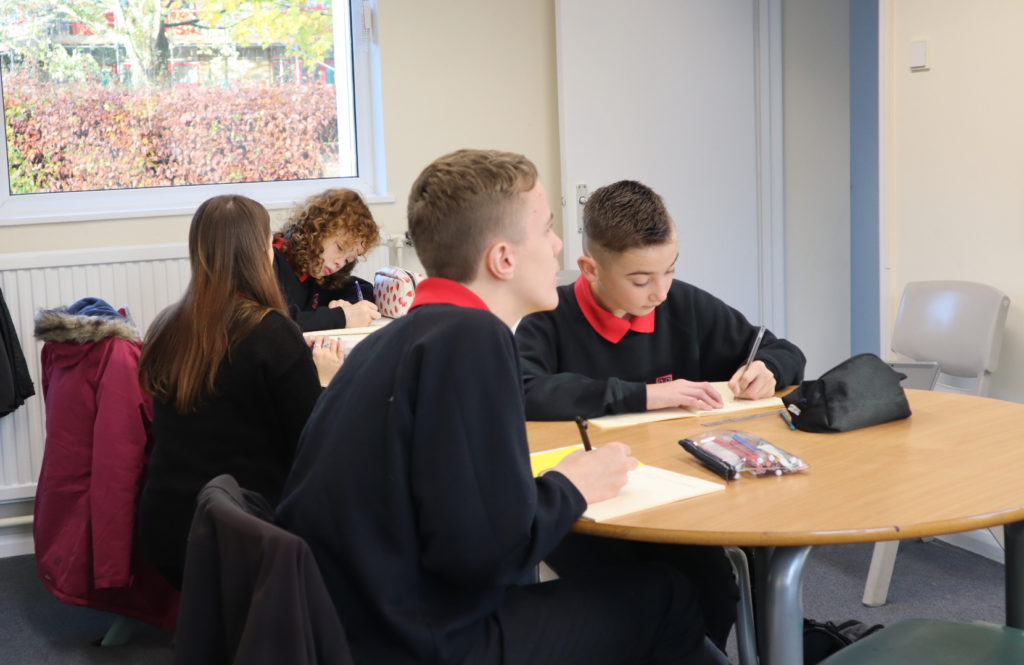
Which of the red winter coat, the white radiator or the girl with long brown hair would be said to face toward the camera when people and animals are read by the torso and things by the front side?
the white radiator

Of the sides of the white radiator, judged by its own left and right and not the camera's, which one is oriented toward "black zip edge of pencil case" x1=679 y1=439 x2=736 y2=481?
front

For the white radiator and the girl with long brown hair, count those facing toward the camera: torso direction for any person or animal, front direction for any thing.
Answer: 1

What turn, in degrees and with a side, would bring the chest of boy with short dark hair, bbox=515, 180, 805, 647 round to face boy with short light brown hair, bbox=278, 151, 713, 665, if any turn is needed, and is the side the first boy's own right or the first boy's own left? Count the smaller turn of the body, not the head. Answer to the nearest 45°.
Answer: approximately 45° to the first boy's own right

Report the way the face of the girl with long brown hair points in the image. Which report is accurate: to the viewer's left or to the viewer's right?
to the viewer's right

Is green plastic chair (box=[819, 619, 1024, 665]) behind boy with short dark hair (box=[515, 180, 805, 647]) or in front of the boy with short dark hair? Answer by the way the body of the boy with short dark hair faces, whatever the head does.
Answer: in front

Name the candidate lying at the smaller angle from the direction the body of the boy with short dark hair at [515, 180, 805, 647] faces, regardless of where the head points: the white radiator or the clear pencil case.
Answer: the clear pencil case

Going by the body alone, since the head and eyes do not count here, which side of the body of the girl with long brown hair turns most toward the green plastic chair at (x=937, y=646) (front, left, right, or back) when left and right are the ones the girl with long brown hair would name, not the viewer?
right

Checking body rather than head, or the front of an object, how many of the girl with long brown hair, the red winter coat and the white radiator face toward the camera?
1

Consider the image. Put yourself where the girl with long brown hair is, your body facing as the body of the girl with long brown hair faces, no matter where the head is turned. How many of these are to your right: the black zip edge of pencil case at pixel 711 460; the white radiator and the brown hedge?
1

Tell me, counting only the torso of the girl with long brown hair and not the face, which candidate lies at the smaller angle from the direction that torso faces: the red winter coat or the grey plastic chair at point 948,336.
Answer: the grey plastic chair

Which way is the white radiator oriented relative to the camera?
toward the camera

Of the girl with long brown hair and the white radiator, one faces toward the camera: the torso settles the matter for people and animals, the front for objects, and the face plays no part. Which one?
the white radiator

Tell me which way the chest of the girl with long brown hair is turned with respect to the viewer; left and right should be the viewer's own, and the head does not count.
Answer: facing away from the viewer and to the right of the viewer
